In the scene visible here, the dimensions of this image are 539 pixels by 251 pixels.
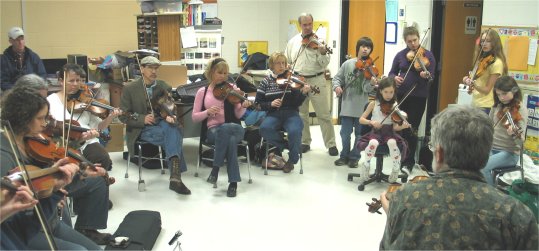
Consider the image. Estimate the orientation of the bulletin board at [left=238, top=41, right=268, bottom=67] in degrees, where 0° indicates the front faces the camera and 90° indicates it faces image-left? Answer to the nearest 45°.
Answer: approximately 0°

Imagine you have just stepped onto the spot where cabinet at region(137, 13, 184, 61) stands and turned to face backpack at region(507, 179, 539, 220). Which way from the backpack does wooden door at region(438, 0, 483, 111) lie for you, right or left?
left

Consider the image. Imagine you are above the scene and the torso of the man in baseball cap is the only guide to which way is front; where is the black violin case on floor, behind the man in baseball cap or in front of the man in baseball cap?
in front

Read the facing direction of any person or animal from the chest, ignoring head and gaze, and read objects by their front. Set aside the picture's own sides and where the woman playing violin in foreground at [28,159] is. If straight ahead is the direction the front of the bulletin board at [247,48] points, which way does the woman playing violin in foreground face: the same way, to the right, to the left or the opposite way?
to the left

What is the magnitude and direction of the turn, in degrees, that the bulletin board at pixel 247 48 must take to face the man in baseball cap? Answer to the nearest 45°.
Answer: approximately 45° to its right

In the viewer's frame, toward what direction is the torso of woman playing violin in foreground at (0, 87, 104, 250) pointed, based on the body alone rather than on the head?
to the viewer's right

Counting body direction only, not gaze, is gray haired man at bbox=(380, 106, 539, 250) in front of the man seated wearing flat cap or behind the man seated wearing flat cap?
in front

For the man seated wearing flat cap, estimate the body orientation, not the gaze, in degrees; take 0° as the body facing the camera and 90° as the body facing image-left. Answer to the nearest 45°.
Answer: approximately 315°

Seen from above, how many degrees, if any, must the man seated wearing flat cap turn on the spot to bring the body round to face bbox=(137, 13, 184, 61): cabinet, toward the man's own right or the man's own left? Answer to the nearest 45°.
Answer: approximately 135° to the man's own left

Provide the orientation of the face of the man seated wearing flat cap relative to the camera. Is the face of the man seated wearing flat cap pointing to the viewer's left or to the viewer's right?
to the viewer's right

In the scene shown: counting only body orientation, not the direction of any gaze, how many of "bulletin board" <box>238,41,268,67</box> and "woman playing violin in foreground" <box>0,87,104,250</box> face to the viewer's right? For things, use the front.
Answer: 1

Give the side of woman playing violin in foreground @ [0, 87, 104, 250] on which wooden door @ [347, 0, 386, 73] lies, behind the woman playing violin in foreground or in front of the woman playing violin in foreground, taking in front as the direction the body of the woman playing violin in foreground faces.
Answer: in front
